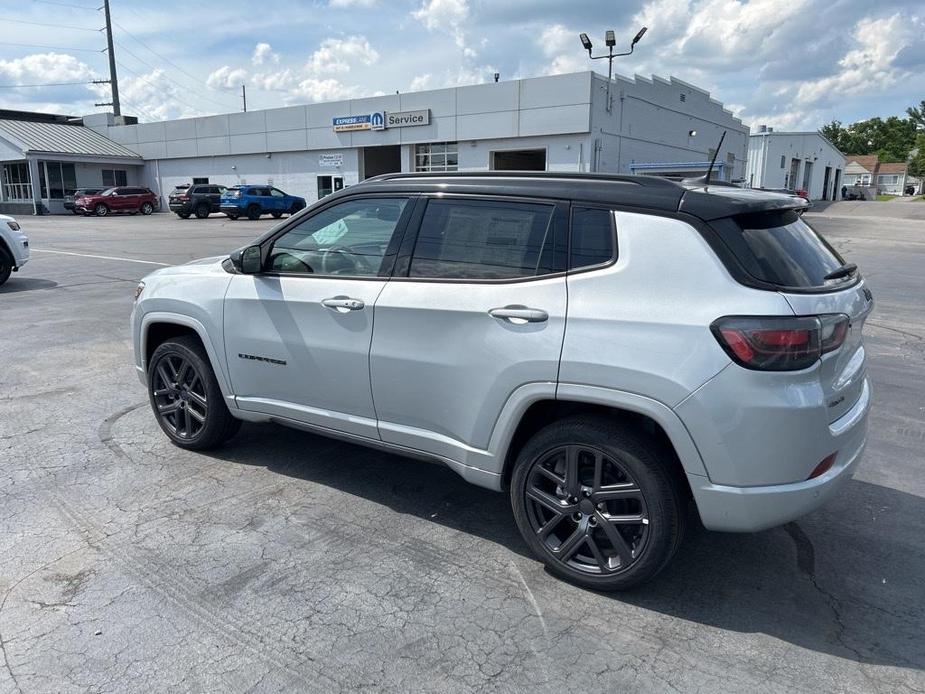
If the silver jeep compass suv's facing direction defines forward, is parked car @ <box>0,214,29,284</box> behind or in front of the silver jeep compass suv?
in front

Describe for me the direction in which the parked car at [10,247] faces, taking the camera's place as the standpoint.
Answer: facing the viewer and to the right of the viewer

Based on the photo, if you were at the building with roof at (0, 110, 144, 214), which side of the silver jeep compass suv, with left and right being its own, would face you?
front

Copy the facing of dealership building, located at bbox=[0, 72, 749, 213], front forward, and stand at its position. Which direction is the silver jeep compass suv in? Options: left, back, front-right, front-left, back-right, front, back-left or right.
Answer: front-left

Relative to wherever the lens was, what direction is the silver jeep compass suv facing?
facing away from the viewer and to the left of the viewer

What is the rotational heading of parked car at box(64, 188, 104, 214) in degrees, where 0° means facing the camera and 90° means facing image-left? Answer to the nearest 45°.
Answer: approximately 90°

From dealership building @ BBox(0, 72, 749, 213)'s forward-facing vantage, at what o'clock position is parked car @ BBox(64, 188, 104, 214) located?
The parked car is roughly at 2 o'clock from the dealership building.

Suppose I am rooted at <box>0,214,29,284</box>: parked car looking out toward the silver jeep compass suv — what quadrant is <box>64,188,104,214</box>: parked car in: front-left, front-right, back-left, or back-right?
back-left

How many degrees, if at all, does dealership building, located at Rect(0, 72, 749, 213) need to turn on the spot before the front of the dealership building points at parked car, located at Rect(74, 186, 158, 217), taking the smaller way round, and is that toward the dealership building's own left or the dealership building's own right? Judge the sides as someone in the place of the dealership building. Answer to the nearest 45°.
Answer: approximately 45° to the dealership building's own right

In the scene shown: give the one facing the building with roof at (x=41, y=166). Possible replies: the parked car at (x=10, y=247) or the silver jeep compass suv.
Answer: the silver jeep compass suv

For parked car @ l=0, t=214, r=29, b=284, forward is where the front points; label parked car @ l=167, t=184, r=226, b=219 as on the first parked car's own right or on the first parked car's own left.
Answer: on the first parked car's own left

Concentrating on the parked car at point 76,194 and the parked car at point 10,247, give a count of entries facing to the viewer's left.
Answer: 1

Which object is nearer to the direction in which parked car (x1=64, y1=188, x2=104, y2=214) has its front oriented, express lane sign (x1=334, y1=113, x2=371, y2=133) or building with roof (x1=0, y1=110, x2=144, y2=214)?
the building with roof

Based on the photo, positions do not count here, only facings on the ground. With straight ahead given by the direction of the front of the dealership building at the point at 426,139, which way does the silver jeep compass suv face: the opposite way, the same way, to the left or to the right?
to the right

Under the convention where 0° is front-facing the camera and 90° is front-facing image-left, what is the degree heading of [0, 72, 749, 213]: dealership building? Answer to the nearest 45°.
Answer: approximately 45°
